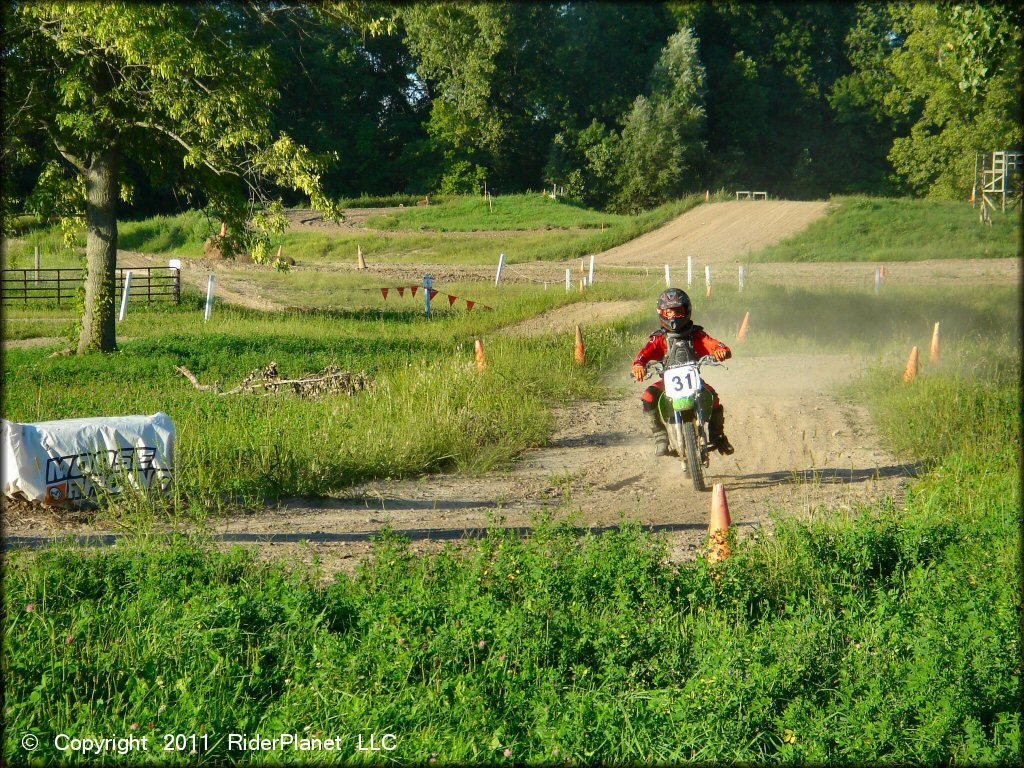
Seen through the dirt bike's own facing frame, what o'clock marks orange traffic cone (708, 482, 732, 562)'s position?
The orange traffic cone is roughly at 12 o'clock from the dirt bike.

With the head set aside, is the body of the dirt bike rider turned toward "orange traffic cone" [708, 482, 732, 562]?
yes

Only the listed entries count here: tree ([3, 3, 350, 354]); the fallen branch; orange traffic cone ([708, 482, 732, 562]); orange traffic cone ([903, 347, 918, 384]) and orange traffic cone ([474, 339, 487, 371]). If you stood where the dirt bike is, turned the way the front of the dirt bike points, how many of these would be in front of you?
1

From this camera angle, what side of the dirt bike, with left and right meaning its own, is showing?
front

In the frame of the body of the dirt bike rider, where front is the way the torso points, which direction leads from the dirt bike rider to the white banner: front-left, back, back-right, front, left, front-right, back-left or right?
front-right

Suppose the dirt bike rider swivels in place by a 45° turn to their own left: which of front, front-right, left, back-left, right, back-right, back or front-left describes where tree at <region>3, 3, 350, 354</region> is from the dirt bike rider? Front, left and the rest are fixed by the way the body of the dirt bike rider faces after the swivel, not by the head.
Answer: back

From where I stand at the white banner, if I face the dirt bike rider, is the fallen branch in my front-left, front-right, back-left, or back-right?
front-left

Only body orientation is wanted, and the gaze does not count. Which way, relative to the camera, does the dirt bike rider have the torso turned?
toward the camera

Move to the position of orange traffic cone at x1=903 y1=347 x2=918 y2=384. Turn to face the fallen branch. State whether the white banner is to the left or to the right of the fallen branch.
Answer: left

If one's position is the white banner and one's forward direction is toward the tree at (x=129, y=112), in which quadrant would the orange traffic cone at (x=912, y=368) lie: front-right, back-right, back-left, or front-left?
front-right

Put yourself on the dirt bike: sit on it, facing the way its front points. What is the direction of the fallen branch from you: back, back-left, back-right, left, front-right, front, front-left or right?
back-right

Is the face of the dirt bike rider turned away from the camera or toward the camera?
toward the camera
